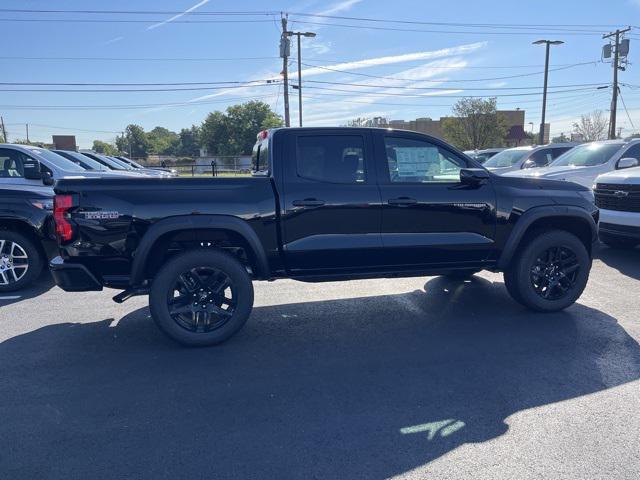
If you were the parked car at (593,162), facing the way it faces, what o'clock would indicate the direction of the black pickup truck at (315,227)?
The black pickup truck is roughly at 11 o'clock from the parked car.

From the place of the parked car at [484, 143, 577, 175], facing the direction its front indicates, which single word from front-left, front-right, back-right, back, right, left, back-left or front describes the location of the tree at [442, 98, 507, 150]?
back-right

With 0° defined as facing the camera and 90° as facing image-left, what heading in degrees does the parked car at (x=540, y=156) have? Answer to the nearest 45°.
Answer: approximately 45°

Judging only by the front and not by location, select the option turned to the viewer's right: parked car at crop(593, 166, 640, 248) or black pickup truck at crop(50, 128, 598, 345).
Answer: the black pickup truck

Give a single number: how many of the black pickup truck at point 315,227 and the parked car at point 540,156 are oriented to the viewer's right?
1

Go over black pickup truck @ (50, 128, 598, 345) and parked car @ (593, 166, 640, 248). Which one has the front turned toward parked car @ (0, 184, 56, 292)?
parked car @ (593, 166, 640, 248)

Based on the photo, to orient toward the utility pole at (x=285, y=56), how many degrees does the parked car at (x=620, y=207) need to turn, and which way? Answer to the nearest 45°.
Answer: approximately 90° to its right

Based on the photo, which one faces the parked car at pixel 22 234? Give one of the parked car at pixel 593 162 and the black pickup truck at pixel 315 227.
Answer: the parked car at pixel 593 162

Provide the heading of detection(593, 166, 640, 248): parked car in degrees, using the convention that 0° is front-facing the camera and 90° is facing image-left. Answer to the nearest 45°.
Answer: approximately 45°

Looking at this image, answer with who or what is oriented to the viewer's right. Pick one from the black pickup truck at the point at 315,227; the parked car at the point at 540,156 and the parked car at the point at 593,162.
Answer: the black pickup truck

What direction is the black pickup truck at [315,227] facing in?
to the viewer's right
